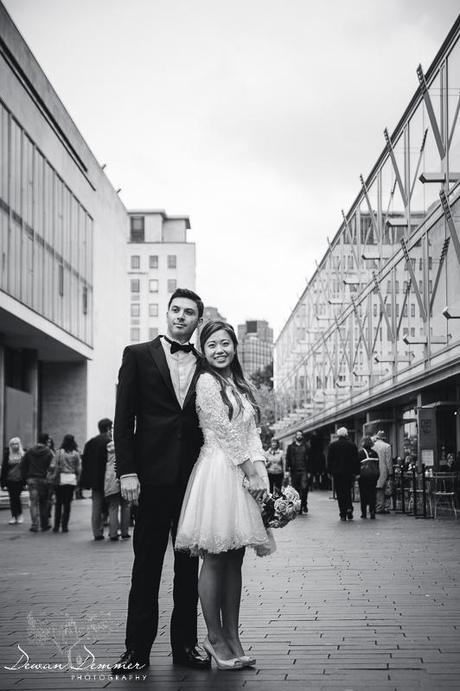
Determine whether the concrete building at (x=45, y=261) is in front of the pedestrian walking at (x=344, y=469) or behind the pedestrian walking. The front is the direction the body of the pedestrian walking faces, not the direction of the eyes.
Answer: in front

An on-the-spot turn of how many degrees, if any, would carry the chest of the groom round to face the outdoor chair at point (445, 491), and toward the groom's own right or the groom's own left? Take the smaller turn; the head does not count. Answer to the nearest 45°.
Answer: approximately 135° to the groom's own left

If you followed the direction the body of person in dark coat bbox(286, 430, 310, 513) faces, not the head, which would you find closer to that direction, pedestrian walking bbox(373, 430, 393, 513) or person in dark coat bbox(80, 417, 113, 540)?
the person in dark coat

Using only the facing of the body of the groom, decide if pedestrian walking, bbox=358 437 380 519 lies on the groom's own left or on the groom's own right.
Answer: on the groom's own left

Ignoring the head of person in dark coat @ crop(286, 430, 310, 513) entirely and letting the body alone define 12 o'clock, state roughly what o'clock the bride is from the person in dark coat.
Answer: The bride is roughly at 12 o'clock from the person in dark coat.

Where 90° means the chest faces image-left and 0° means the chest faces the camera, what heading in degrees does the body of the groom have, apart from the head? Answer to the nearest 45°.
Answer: approximately 315°
